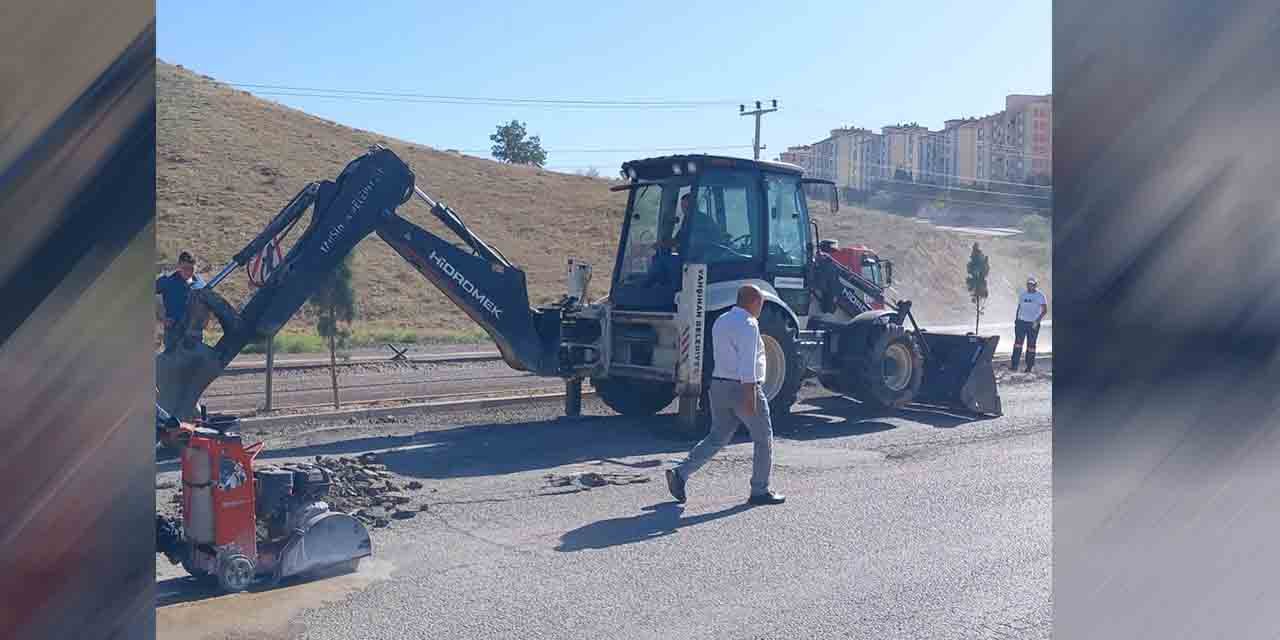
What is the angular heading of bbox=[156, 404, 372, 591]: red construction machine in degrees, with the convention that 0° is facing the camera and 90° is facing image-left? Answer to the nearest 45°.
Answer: approximately 270°

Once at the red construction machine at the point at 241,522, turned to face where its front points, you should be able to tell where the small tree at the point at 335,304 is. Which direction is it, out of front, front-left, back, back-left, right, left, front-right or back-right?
left

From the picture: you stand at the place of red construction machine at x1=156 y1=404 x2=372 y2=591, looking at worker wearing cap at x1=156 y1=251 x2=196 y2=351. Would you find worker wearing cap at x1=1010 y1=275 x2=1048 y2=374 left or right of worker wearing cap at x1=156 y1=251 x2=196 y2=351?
right

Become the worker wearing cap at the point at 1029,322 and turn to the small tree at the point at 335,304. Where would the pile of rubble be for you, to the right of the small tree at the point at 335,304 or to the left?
left

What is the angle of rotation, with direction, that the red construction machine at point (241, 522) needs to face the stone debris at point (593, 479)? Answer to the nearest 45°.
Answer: approximately 45° to its left

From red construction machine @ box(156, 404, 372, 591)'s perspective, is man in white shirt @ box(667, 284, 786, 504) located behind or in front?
in front

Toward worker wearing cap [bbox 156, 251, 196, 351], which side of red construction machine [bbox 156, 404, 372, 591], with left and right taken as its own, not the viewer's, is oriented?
left
